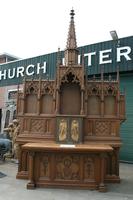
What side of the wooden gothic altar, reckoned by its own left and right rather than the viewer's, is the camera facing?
front
